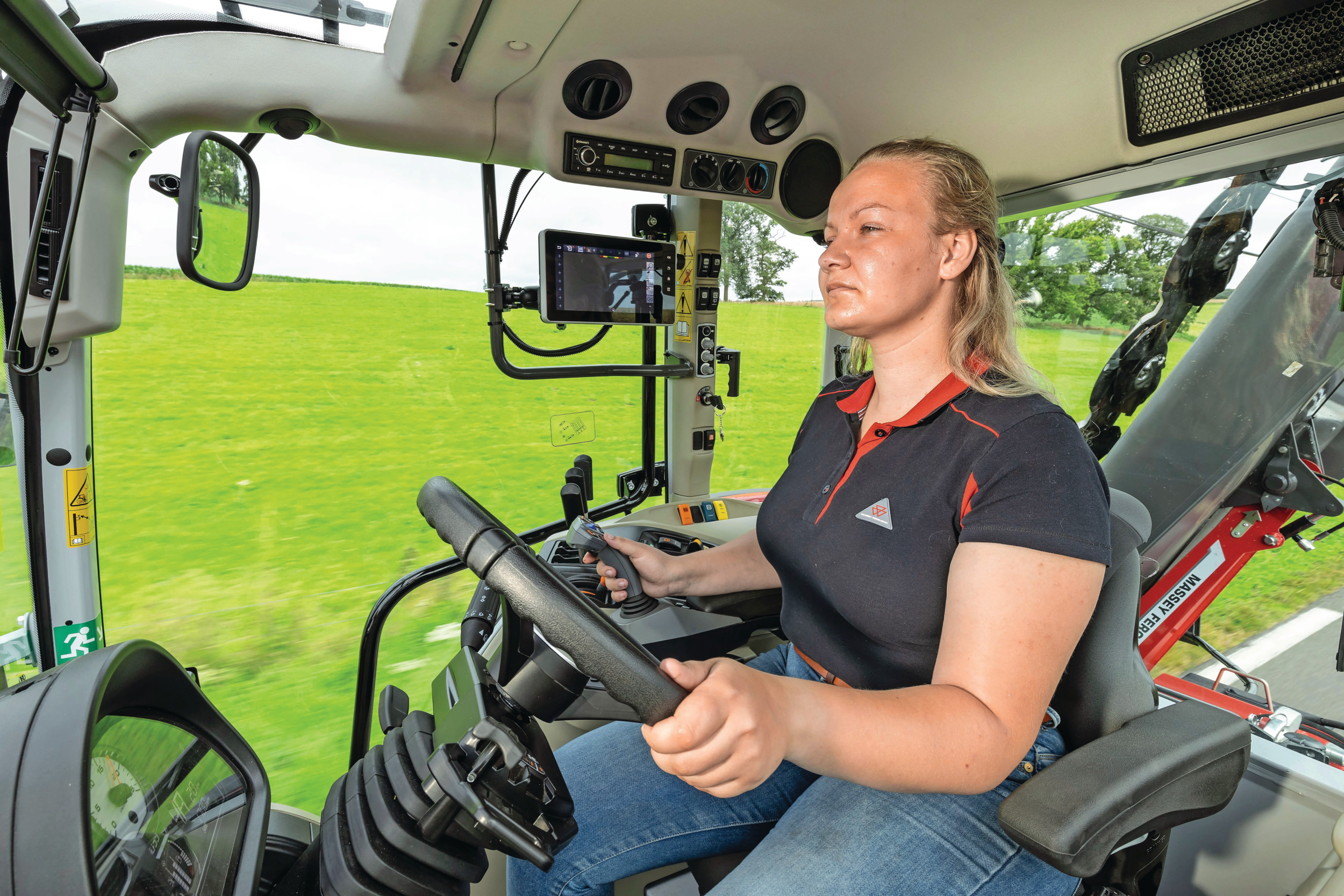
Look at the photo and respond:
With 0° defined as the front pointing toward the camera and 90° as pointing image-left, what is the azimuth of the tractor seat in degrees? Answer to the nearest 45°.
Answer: approximately 45°

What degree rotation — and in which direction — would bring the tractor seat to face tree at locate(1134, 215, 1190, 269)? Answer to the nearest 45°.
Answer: approximately 135° to its right

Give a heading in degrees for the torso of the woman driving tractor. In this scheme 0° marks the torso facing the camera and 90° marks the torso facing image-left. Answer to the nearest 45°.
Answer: approximately 45°

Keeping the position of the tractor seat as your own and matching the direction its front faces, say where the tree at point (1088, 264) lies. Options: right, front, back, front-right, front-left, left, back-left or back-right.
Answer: back-right

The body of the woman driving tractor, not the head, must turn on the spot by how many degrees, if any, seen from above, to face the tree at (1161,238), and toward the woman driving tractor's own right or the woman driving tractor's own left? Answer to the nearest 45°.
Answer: approximately 180°
